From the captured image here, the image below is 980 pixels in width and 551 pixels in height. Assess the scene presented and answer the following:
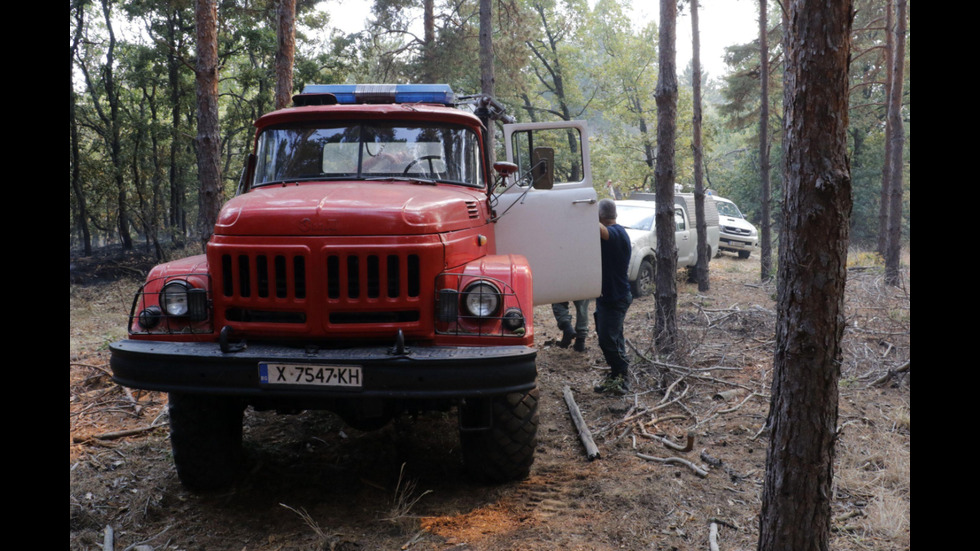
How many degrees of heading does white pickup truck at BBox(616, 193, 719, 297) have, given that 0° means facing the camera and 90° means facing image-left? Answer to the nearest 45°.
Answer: approximately 45°

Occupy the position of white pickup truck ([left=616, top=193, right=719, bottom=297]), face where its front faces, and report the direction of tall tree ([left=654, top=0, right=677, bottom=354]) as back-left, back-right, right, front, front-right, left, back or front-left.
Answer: front-left

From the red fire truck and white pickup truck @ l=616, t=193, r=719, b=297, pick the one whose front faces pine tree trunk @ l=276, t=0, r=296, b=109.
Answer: the white pickup truck

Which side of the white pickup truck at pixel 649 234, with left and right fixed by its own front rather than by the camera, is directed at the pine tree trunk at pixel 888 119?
back

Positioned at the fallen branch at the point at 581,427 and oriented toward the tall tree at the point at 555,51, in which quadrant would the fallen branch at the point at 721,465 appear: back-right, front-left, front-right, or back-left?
back-right

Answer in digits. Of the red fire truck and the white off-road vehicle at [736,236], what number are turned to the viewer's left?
0

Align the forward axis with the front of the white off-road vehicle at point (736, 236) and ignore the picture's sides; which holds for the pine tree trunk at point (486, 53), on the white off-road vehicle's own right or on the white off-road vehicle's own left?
on the white off-road vehicle's own right

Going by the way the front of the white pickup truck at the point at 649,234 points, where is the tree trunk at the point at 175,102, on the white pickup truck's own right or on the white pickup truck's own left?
on the white pickup truck's own right

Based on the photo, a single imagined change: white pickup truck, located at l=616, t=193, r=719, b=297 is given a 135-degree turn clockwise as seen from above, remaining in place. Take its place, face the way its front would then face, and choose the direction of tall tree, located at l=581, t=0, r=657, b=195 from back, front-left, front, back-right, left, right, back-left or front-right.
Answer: front

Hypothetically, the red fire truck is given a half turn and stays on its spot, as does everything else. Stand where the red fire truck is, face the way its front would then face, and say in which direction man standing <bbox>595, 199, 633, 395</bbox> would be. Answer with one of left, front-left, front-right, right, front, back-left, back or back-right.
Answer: front-right

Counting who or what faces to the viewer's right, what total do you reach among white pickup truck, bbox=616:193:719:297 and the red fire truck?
0

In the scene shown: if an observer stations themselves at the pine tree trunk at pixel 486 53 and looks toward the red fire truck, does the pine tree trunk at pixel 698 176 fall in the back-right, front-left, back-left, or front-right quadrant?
back-left

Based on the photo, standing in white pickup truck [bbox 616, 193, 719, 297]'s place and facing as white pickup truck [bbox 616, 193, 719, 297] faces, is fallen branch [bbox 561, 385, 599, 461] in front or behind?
in front
